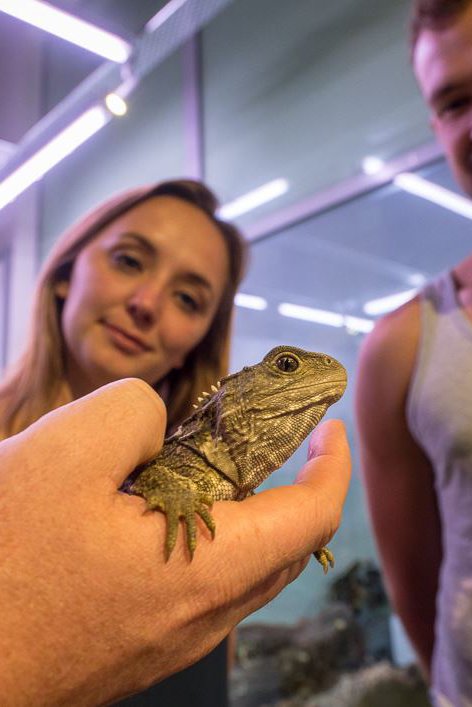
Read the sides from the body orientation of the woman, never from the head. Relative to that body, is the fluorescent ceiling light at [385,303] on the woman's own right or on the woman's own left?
on the woman's own left

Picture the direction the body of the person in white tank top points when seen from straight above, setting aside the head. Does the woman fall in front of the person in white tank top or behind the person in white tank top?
in front

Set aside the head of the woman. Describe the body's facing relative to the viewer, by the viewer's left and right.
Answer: facing the viewer

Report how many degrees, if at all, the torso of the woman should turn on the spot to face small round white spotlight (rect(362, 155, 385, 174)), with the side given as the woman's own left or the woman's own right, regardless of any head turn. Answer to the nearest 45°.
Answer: approximately 135° to the woman's own left

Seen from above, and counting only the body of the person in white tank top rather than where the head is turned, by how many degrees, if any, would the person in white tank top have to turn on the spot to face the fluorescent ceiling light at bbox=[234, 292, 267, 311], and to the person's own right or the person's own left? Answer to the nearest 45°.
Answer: approximately 135° to the person's own right
